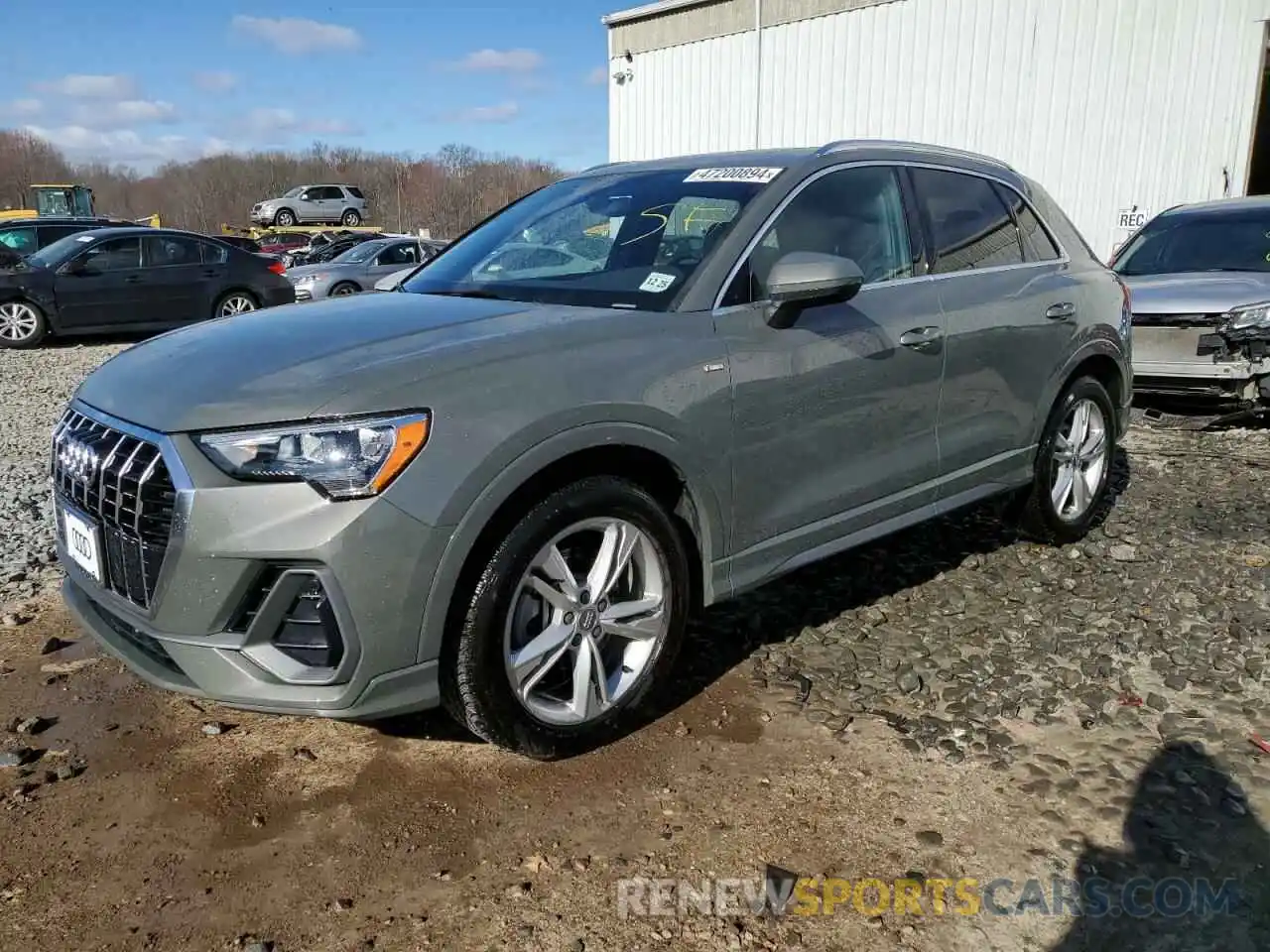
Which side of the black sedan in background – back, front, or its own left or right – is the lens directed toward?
left

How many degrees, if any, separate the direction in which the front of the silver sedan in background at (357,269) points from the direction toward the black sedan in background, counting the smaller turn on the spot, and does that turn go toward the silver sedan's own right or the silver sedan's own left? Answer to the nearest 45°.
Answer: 0° — it already faces it

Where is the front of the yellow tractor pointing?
to the viewer's left

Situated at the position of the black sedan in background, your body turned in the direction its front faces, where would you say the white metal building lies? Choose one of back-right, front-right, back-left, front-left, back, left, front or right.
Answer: back

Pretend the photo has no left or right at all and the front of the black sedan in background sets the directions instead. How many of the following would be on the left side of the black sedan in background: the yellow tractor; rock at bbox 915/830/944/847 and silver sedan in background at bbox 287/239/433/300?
1

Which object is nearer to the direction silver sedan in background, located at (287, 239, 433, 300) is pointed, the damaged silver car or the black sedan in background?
the black sedan in background

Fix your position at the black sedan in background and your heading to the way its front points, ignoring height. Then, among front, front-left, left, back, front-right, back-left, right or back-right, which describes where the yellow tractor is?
right

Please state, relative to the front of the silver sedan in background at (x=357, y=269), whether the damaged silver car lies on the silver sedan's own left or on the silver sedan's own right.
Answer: on the silver sedan's own left

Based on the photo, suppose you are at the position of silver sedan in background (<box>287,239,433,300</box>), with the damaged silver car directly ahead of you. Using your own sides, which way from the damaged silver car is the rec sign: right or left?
left

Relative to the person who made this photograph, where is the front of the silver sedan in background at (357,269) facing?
facing the viewer and to the left of the viewer

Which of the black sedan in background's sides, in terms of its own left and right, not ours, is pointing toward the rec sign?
back
